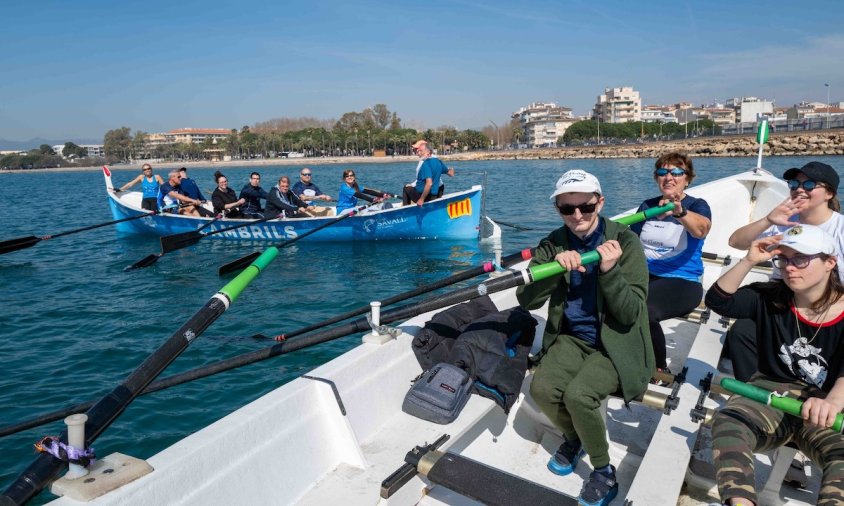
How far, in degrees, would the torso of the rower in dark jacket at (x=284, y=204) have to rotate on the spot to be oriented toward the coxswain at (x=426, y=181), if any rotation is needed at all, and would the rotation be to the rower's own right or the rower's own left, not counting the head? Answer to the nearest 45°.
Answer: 0° — they already face them

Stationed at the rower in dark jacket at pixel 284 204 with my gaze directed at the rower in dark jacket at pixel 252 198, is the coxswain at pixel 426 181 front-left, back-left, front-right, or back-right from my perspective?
back-right

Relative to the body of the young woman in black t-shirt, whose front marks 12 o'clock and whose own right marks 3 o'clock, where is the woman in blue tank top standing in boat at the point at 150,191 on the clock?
The woman in blue tank top standing in boat is roughly at 4 o'clock from the young woman in black t-shirt.

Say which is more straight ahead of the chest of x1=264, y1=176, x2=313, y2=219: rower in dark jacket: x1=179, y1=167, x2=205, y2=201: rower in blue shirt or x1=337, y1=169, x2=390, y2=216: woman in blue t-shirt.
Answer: the woman in blue t-shirt

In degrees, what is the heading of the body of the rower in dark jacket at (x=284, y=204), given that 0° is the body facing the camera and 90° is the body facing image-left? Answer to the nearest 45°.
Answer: approximately 315°

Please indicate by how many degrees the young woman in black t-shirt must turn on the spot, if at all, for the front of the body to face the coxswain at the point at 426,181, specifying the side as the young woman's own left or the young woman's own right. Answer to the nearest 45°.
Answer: approximately 135° to the young woman's own right

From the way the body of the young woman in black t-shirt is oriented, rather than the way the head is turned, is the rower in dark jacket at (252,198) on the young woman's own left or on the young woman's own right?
on the young woman's own right

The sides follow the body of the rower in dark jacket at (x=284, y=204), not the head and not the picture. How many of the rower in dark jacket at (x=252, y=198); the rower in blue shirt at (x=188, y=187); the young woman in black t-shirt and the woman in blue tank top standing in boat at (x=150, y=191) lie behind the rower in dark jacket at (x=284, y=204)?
3

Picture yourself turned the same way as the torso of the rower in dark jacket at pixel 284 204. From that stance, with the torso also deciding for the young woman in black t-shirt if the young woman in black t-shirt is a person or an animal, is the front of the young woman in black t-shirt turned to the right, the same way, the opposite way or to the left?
to the right
